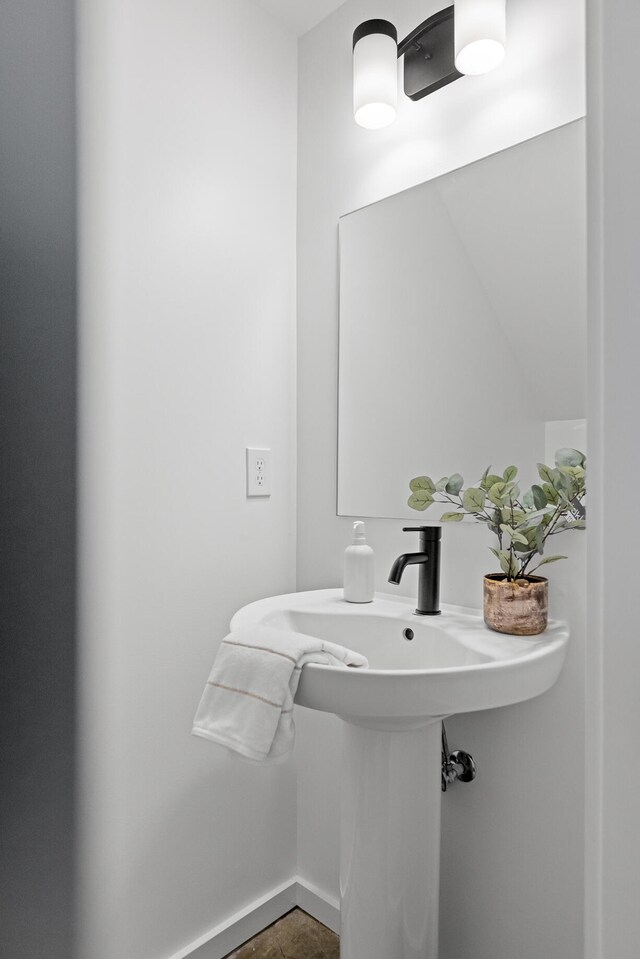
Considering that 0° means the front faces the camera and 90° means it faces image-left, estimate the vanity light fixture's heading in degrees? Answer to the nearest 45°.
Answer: approximately 45°

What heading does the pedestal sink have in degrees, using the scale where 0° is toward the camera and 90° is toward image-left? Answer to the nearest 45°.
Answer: approximately 45°

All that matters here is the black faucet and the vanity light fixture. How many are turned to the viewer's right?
0
